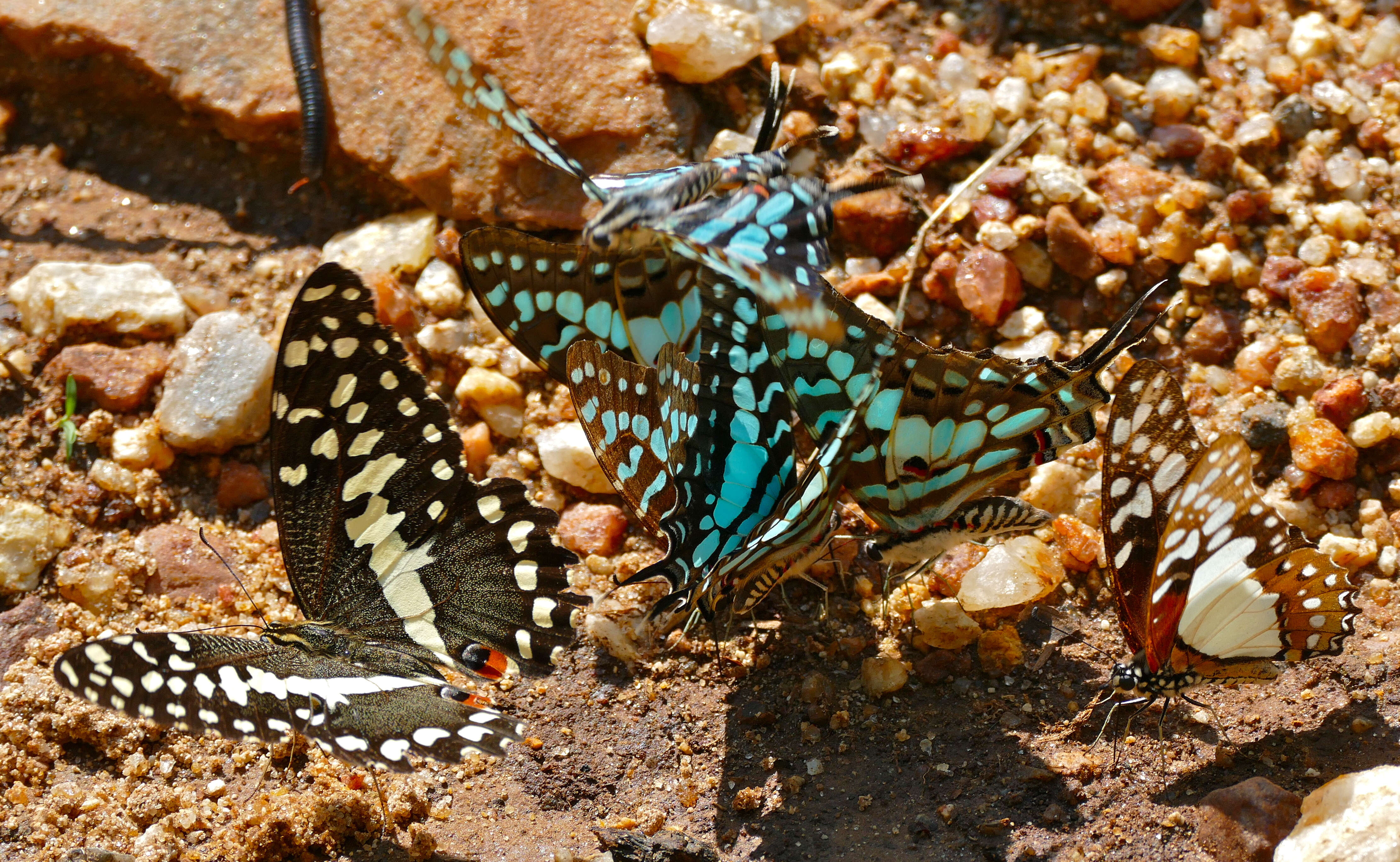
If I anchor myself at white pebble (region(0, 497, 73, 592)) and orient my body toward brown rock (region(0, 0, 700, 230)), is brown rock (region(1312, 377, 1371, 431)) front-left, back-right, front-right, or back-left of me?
front-right

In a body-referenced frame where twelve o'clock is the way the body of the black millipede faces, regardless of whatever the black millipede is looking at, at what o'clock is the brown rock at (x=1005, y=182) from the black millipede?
The brown rock is roughly at 10 o'clock from the black millipede.

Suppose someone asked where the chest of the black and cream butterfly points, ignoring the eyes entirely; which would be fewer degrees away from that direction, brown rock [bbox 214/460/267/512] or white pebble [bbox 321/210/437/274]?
the brown rock

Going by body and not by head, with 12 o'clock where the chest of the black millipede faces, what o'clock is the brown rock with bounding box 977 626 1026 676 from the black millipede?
The brown rock is roughly at 11 o'clock from the black millipede.

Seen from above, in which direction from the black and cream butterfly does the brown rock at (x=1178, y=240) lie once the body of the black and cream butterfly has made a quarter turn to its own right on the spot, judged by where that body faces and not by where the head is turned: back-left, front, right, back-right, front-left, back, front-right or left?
right

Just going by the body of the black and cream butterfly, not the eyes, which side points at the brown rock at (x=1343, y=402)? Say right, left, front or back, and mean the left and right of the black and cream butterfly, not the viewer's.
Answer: back

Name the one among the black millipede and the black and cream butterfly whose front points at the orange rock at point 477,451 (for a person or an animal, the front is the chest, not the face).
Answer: the black millipede

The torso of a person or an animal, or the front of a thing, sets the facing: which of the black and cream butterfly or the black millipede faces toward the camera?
the black millipede

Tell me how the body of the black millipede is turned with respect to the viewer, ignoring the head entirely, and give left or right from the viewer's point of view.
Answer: facing the viewer

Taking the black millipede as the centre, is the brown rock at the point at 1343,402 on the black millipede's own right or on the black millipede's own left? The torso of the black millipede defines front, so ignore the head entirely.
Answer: on the black millipede's own left

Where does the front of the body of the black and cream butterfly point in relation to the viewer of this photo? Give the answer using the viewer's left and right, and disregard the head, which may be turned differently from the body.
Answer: facing to the left of the viewer
